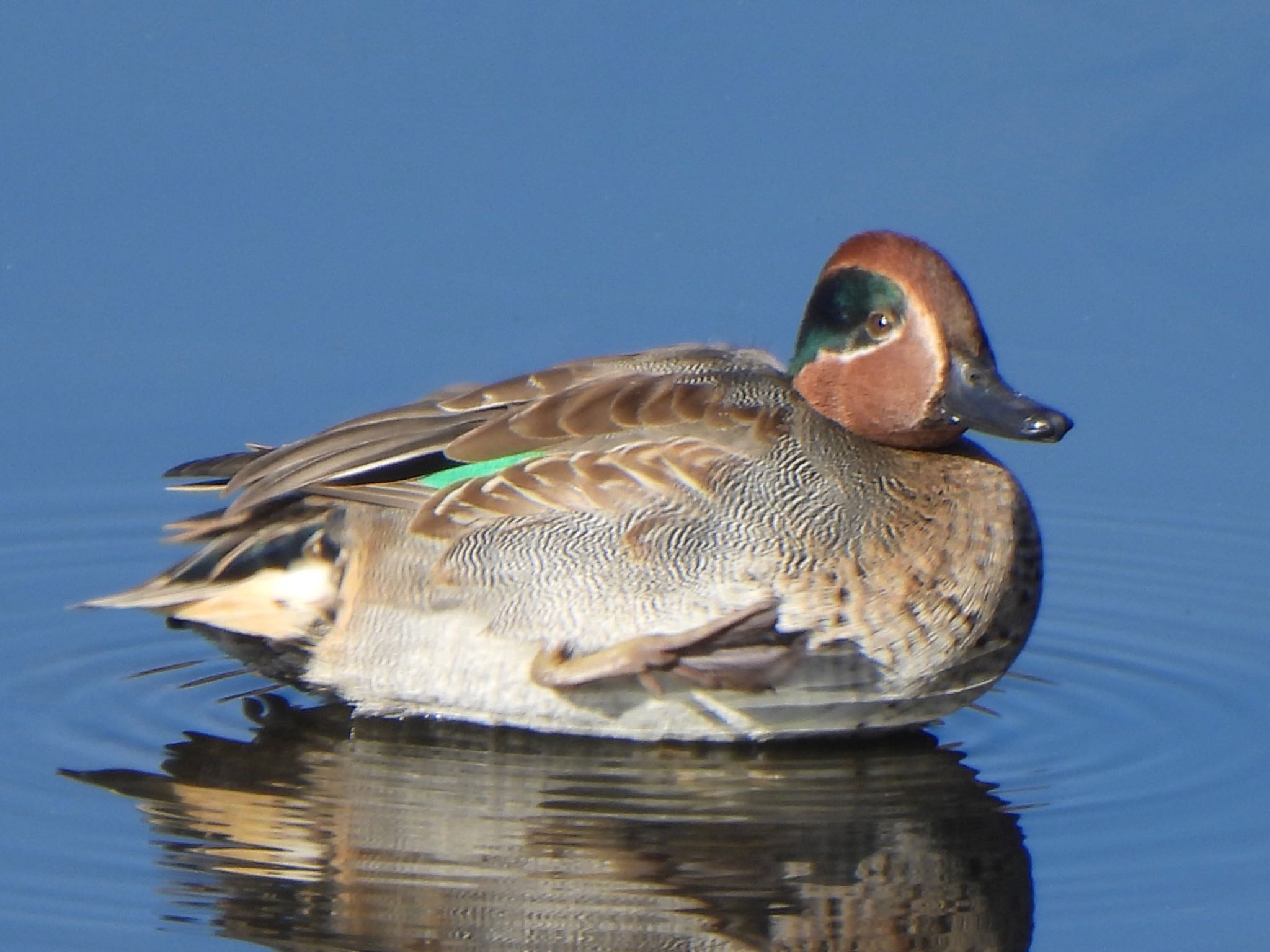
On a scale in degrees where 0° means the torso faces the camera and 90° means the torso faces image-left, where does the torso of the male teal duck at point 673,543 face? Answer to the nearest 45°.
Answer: approximately 270°
